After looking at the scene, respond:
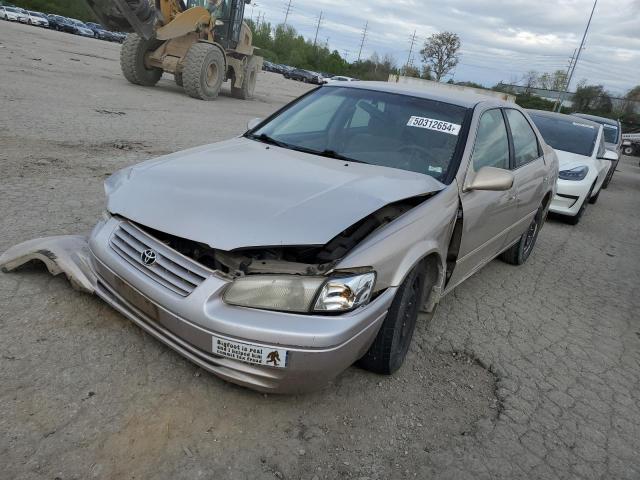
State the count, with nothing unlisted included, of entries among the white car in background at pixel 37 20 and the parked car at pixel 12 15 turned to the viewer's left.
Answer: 0

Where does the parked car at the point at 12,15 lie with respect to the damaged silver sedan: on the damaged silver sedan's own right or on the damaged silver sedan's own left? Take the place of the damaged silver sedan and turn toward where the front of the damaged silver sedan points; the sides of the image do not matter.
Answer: on the damaged silver sedan's own right

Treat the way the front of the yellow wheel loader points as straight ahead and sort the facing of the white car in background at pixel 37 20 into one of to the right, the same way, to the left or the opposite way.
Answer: to the left

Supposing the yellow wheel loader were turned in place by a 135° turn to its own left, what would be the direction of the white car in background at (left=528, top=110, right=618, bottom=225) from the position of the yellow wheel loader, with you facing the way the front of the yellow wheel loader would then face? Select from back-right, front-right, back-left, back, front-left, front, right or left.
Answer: front-right

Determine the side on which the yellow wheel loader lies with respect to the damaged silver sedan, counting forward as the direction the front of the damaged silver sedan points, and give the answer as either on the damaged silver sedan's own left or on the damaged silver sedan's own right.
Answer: on the damaged silver sedan's own right

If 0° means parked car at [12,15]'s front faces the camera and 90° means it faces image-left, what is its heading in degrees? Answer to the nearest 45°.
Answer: approximately 315°

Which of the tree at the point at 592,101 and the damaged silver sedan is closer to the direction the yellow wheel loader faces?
the damaged silver sedan

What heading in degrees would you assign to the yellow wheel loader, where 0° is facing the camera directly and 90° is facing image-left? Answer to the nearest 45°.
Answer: approximately 45°

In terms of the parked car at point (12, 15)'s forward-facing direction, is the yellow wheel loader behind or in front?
in front

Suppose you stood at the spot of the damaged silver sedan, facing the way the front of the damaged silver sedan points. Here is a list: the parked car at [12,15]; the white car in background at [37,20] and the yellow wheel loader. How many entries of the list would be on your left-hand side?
0

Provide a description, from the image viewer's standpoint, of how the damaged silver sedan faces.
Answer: facing the viewer and to the left of the viewer

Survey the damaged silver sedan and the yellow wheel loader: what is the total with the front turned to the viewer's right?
0

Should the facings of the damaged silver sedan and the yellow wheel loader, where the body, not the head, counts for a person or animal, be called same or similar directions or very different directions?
same or similar directions

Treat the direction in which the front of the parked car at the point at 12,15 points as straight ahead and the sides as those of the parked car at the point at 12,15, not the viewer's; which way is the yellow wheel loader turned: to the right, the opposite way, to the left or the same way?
to the right

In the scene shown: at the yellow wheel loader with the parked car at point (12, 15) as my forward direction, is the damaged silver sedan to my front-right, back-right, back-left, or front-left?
back-left

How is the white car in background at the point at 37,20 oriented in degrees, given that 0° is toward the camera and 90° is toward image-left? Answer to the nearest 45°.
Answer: approximately 315°

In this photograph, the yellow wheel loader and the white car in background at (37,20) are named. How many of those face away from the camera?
0
